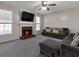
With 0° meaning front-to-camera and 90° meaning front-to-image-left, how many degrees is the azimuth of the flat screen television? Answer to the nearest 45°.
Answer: approximately 315°

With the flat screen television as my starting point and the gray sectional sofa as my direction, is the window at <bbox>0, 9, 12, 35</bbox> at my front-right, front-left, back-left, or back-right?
back-right

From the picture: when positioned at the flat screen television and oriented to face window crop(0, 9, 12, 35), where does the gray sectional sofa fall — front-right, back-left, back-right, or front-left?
back-left

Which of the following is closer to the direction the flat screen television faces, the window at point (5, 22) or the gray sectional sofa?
the gray sectional sofa

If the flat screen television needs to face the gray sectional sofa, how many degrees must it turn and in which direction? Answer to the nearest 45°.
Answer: approximately 45° to its left

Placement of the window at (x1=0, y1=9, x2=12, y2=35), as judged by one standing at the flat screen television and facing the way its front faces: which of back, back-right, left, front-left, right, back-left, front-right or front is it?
right
